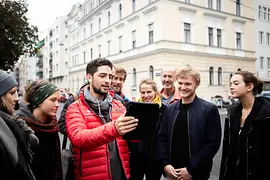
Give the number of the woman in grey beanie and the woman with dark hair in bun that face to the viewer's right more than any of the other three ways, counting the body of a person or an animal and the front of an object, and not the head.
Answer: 1

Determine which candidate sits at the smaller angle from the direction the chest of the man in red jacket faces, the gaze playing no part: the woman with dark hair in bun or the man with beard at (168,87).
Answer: the woman with dark hair in bun

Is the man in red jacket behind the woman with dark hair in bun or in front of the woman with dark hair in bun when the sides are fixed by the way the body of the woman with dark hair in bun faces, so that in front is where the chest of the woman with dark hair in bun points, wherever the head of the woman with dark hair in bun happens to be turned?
in front

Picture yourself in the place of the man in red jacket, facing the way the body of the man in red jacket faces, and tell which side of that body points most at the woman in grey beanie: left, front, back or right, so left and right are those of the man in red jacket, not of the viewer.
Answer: right

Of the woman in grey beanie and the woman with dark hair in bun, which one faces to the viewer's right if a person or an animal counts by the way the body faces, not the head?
the woman in grey beanie

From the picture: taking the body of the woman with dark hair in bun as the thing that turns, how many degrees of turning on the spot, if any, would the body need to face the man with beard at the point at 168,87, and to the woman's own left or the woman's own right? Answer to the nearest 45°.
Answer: approximately 90° to the woman's own right

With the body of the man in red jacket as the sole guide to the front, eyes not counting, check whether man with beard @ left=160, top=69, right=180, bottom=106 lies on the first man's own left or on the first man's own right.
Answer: on the first man's own left

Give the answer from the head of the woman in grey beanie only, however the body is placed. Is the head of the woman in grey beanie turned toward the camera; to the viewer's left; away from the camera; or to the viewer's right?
to the viewer's right

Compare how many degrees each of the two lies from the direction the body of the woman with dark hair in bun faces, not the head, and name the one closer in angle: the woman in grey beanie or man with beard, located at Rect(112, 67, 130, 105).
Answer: the woman in grey beanie

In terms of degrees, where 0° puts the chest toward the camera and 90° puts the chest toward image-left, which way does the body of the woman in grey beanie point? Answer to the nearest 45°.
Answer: approximately 270°

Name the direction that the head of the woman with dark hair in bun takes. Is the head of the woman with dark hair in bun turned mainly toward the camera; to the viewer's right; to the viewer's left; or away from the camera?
to the viewer's left

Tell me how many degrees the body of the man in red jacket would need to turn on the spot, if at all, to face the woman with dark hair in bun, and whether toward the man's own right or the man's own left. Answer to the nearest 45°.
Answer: approximately 45° to the man's own left

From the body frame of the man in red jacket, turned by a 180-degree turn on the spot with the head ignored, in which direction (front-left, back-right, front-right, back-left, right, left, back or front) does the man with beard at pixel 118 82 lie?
front-right

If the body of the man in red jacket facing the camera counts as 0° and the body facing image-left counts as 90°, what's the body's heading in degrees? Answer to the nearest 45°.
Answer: approximately 315°
